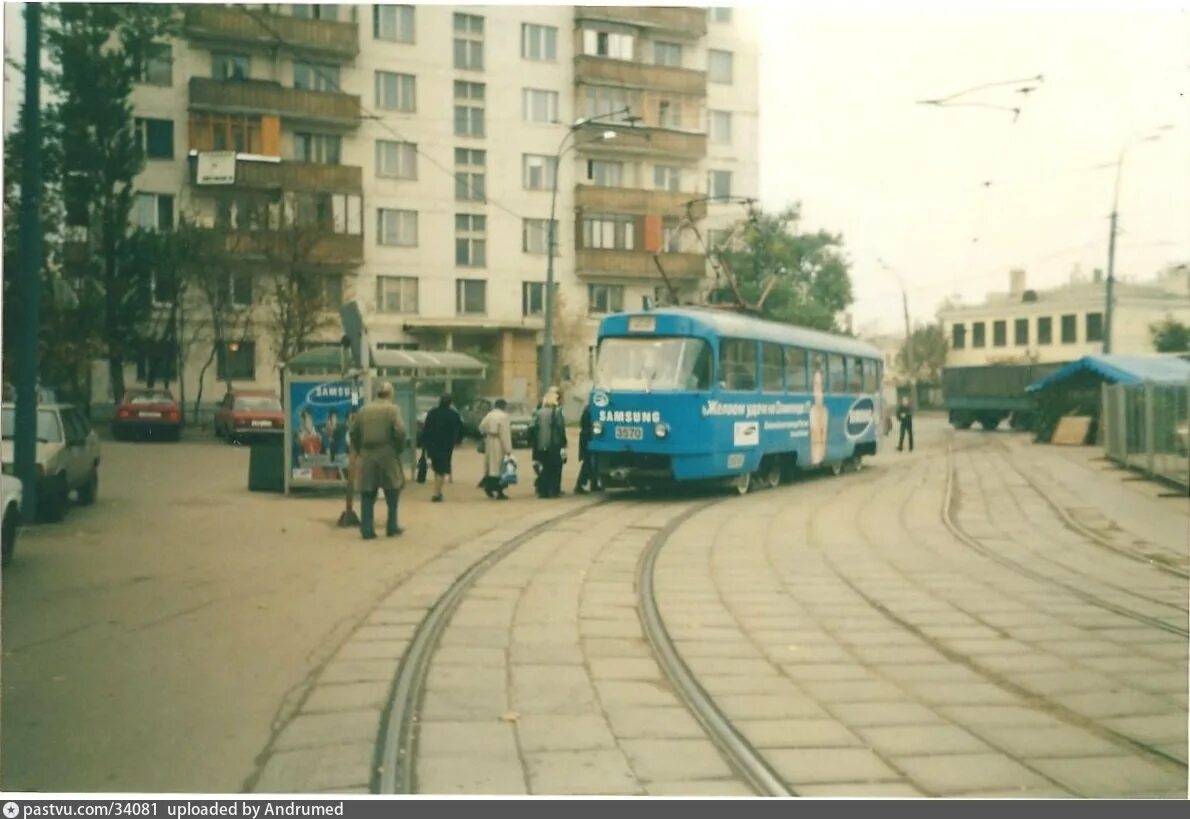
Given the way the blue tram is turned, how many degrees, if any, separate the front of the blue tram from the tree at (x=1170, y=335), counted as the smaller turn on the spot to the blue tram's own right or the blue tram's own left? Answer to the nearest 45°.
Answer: approximately 180°

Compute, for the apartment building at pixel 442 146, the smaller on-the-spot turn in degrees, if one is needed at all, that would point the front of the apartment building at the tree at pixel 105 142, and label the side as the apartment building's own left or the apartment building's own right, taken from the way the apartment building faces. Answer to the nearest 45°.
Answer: approximately 45° to the apartment building's own right

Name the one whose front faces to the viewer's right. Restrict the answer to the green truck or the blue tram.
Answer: the green truck

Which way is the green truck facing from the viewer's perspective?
to the viewer's right

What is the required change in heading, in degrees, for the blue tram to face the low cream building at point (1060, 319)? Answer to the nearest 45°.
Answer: approximately 135° to its left

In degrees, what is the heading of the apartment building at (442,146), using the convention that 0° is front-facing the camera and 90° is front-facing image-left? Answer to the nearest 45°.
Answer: approximately 0°
